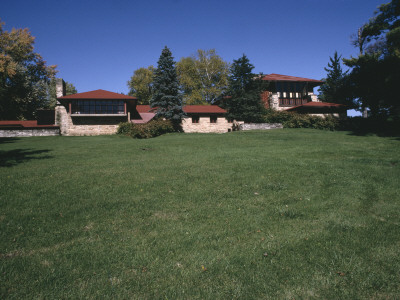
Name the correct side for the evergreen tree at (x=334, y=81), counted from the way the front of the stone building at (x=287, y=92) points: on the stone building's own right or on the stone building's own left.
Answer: on the stone building's own left

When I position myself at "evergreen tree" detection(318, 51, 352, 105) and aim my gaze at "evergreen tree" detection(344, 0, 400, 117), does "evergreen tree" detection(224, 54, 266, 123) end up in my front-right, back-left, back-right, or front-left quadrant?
front-right

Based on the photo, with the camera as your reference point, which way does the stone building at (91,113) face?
facing the viewer

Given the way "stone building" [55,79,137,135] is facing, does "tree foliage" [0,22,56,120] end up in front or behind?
behind

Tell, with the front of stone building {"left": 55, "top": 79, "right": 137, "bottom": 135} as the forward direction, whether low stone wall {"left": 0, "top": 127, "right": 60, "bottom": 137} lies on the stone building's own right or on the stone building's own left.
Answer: on the stone building's own right

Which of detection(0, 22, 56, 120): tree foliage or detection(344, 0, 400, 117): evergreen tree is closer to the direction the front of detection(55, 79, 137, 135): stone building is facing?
the evergreen tree

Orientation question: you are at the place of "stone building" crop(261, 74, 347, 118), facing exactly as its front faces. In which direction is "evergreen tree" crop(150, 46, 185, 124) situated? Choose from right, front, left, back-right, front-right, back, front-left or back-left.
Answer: front-right

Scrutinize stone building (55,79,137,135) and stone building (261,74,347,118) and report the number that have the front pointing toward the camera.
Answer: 2

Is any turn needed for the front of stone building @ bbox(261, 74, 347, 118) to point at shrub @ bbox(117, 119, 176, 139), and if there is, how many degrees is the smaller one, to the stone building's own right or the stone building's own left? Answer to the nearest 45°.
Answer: approximately 45° to the stone building's own right

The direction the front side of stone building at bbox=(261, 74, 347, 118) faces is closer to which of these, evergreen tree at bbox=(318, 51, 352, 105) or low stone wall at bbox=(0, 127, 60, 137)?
the low stone wall
